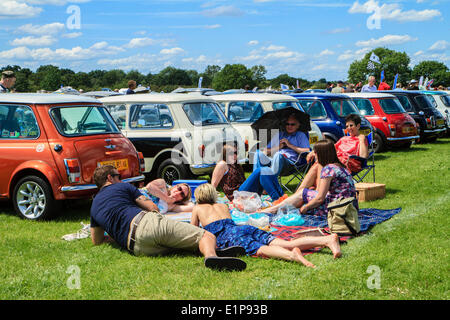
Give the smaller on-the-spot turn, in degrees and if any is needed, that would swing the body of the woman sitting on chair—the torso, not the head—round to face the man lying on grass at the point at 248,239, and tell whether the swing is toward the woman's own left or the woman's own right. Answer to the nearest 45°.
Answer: approximately 45° to the woman's own left

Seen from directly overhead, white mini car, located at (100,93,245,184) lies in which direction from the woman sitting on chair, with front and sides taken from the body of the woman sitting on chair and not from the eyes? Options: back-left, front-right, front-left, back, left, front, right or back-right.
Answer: front-right

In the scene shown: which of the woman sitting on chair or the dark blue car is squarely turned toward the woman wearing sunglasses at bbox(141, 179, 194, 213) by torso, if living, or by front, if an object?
the woman sitting on chair

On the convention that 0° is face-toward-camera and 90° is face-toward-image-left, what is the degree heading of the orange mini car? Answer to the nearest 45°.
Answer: approximately 135°

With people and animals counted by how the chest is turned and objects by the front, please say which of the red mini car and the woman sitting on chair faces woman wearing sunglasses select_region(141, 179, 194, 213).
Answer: the woman sitting on chair

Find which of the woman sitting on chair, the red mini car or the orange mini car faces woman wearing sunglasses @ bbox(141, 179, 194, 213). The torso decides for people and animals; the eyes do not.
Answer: the woman sitting on chair

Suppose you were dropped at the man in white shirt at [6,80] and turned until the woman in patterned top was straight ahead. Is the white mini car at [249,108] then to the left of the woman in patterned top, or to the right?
left

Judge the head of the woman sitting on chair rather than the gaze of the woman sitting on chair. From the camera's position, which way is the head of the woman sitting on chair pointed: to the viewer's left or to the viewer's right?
to the viewer's left

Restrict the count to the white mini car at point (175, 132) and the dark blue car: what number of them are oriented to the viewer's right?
0

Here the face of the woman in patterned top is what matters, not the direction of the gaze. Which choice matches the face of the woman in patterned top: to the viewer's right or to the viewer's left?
to the viewer's left

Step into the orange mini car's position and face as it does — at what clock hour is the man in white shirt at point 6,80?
The man in white shirt is roughly at 1 o'clock from the orange mini car.
